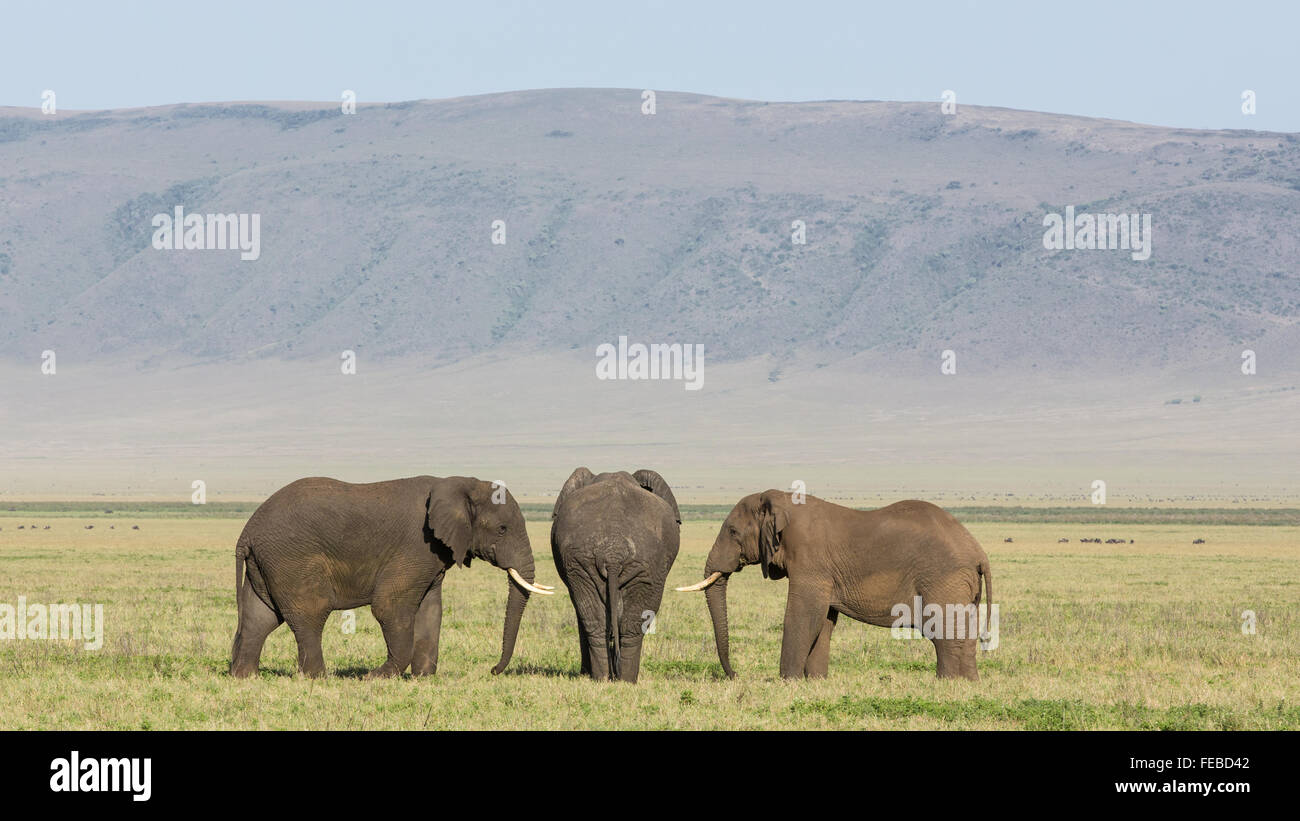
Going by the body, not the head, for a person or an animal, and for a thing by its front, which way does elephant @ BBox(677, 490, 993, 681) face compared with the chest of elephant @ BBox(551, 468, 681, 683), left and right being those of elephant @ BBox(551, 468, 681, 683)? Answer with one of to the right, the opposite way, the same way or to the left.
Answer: to the left

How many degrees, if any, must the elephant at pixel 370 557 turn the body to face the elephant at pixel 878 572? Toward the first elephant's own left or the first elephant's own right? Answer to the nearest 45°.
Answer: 0° — it already faces it

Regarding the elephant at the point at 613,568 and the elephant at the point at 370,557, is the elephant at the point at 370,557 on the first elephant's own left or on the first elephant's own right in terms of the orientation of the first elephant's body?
on the first elephant's own left

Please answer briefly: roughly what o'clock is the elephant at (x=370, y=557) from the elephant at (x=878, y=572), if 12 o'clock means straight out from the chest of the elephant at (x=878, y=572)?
the elephant at (x=370, y=557) is roughly at 12 o'clock from the elephant at (x=878, y=572).

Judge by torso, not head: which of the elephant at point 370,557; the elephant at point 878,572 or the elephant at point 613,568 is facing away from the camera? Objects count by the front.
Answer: the elephant at point 613,568

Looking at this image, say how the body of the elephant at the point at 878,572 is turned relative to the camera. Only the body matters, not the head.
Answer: to the viewer's left

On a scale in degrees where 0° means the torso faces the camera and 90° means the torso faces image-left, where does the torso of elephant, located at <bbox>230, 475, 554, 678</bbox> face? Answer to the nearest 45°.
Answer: approximately 270°

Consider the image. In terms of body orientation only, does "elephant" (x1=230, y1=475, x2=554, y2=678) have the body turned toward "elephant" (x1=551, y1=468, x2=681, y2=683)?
yes

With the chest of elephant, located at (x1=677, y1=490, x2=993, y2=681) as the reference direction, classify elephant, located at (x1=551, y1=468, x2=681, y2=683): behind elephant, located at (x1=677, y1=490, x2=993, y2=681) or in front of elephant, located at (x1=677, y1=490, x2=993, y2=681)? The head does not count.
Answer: in front

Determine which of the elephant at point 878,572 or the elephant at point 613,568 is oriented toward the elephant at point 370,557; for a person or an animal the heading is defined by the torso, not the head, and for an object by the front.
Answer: the elephant at point 878,572

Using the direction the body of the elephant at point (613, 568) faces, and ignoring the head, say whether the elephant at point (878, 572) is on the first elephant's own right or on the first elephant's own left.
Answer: on the first elephant's own right

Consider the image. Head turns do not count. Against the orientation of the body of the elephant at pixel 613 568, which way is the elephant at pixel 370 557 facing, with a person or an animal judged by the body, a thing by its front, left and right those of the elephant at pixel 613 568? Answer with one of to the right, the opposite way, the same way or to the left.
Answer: to the right

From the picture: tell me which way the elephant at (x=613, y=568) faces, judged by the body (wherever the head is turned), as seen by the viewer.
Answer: away from the camera

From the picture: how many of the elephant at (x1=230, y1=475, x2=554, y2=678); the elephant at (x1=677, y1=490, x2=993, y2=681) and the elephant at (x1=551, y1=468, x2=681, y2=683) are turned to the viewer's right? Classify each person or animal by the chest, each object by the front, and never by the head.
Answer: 1
